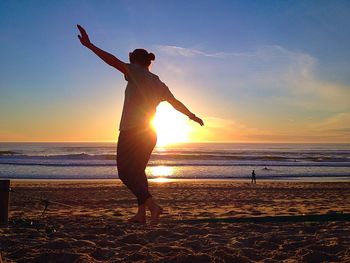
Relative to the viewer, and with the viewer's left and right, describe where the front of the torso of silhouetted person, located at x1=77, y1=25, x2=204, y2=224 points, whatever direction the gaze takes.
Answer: facing away from the viewer and to the left of the viewer
